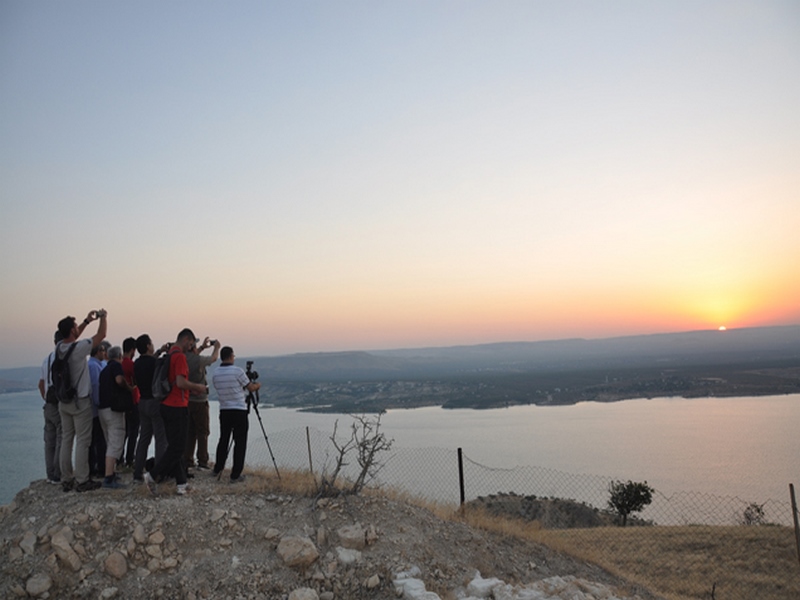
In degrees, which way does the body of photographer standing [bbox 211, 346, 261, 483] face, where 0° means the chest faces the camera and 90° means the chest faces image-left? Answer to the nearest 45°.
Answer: approximately 225°

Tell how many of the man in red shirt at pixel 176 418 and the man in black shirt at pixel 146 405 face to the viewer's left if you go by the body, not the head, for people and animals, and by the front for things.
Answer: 0

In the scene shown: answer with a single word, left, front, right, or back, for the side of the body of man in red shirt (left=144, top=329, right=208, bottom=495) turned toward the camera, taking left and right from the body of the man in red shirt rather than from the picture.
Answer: right

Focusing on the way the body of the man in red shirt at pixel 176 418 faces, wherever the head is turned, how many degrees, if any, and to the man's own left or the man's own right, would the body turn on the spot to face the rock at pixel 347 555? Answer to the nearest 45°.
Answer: approximately 45° to the man's own right

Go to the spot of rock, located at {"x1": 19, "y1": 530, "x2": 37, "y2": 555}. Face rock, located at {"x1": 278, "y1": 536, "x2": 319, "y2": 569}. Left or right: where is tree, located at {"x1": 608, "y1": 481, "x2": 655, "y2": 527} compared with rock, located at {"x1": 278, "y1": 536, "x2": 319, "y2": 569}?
left

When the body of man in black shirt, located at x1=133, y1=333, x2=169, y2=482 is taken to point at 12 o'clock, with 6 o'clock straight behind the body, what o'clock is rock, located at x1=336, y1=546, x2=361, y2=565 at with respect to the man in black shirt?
The rock is roughly at 3 o'clock from the man in black shirt.

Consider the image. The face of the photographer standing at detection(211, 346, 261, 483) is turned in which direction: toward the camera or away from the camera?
away from the camera

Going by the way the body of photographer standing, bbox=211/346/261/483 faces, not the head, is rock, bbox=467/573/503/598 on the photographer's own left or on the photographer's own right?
on the photographer's own right

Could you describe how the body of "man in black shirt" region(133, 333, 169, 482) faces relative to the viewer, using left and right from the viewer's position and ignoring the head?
facing away from the viewer and to the right of the viewer

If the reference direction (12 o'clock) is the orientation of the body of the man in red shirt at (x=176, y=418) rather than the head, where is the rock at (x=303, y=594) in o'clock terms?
The rock is roughly at 2 o'clock from the man in red shirt.
